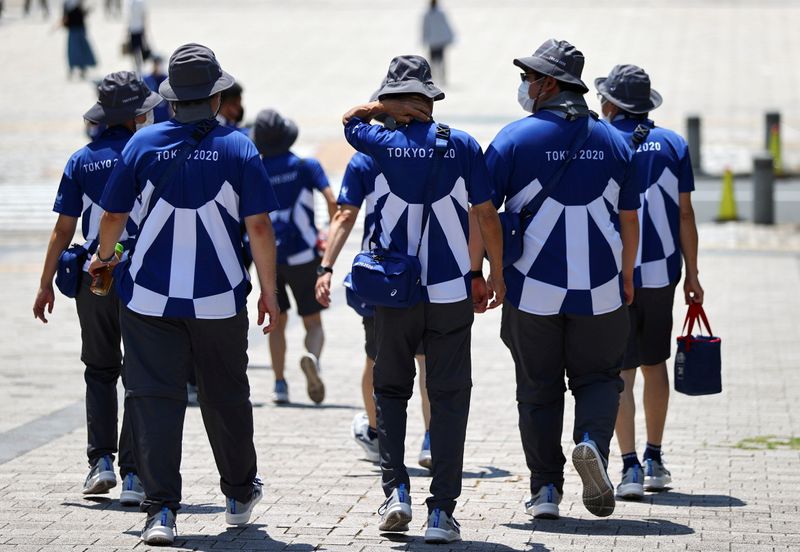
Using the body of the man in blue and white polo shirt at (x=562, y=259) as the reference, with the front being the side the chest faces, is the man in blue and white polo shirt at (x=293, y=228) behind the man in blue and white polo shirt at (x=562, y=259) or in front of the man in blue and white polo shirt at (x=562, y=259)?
in front

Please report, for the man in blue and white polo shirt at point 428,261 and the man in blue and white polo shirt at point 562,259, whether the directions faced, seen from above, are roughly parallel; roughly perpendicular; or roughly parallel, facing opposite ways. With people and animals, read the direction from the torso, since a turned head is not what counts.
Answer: roughly parallel

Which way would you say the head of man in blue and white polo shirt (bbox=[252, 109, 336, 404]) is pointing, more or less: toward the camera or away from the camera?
away from the camera

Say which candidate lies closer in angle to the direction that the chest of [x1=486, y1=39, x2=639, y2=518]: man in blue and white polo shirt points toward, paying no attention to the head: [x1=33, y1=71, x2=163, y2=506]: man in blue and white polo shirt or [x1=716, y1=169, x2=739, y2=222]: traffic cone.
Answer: the traffic cone

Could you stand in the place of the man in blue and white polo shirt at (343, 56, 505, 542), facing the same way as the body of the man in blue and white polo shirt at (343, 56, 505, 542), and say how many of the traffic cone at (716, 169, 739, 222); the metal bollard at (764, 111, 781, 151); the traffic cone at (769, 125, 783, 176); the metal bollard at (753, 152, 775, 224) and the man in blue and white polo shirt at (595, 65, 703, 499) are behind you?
0

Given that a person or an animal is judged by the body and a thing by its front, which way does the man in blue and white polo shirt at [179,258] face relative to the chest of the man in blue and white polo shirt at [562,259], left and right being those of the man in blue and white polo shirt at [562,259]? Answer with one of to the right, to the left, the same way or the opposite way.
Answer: the same way

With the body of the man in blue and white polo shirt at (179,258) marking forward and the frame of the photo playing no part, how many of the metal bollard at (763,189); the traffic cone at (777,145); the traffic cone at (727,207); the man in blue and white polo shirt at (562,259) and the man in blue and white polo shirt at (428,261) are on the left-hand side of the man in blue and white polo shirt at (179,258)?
0

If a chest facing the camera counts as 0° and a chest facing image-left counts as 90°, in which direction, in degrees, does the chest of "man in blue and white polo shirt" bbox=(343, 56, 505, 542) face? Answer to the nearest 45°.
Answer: approximately 180°

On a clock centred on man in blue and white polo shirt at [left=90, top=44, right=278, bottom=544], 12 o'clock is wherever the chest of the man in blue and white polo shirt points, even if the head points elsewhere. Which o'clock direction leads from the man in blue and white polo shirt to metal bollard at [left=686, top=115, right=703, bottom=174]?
The metal bollard is roughly at 1 o'clock from the man in blue and white polo shirt.

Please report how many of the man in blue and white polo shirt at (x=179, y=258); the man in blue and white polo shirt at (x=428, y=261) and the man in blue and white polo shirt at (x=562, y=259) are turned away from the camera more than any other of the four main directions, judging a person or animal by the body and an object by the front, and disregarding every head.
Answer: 3

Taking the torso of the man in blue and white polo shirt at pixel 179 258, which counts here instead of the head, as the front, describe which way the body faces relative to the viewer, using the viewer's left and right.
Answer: facing away from the viewer

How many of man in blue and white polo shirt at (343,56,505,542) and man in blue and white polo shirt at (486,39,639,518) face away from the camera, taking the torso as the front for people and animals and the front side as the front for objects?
2

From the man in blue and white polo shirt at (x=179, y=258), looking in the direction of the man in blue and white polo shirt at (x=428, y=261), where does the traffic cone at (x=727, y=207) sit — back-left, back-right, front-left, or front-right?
front-left

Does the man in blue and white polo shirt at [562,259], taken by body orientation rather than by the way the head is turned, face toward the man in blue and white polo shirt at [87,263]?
no

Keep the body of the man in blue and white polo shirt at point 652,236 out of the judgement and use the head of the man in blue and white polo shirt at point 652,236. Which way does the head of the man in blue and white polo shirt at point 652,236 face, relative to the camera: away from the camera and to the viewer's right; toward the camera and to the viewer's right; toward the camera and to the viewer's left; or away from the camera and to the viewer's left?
away from the camera and to the viewer's left

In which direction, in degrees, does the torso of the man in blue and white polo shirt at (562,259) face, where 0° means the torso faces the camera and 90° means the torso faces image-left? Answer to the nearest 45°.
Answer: approximately 180°
